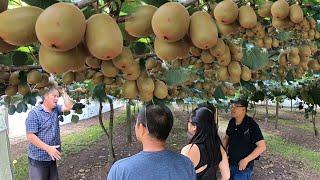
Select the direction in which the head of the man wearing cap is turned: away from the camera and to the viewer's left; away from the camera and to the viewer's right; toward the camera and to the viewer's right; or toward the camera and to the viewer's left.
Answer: toward the camera and to the viewer's left

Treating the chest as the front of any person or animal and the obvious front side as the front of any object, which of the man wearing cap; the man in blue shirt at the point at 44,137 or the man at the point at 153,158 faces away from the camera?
the man

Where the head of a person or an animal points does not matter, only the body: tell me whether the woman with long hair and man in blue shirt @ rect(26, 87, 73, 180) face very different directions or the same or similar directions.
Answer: very different directions

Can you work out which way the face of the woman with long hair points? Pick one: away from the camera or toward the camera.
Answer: away from the camera

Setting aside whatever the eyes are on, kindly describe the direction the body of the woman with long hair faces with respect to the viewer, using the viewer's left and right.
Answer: facing away from the viewer and to the left of the viewer

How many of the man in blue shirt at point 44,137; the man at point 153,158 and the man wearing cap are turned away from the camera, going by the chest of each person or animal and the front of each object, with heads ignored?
1

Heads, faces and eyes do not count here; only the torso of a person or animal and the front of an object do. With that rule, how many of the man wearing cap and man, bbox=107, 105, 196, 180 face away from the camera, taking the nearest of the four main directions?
1

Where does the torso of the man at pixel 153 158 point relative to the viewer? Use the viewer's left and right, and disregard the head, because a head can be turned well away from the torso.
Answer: facing away from the viewer

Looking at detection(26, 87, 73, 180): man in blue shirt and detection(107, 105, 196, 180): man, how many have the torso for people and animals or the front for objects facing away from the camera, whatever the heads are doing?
1

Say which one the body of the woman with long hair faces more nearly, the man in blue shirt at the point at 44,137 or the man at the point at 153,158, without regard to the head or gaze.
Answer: the man in blue shirt

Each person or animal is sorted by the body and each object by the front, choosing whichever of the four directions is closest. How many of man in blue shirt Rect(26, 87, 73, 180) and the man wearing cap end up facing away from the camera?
0

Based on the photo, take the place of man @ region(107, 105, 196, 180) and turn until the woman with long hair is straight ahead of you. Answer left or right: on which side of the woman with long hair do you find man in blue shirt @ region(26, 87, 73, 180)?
left

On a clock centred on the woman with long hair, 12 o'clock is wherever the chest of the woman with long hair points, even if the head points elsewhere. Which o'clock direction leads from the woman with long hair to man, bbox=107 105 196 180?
The man is roughly at 8 o'clock from the woman with long hair.

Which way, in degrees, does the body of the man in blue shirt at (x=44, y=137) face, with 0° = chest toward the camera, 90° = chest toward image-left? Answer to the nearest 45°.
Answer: approximately 315°
